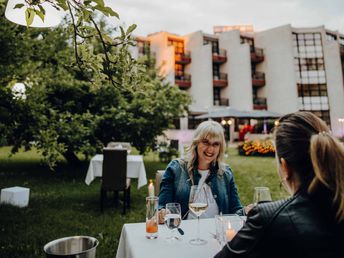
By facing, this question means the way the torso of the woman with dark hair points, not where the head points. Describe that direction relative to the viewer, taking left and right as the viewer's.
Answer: facing away from the viewer and to the left of the viewer

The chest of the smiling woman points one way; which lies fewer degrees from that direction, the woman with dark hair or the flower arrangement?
the woman with dark hair

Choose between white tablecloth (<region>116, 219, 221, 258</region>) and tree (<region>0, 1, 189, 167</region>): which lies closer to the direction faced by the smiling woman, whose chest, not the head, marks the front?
the white tablecloth

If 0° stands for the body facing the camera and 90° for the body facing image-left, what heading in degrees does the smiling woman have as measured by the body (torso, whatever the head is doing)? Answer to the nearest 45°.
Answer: approximately 0°

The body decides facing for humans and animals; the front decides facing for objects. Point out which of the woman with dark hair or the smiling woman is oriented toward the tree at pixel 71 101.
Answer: the woman with dark hair

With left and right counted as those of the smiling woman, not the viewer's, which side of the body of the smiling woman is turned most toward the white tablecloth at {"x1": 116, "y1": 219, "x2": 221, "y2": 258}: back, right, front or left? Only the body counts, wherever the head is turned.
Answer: front

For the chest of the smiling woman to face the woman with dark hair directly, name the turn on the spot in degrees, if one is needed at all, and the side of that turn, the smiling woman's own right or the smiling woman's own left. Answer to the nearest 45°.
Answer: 0° — they already face them

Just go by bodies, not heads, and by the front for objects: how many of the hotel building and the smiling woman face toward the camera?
2

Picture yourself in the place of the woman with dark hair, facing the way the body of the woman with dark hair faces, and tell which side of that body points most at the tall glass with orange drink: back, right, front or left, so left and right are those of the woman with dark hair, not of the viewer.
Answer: front

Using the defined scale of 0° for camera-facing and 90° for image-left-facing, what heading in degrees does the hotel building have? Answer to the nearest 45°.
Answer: approximately 0°

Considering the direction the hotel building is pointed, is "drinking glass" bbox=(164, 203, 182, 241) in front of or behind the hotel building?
in front

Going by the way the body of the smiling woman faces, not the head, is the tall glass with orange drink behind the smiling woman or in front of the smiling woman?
in front

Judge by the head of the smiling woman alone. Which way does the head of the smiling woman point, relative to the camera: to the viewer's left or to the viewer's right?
to the viewer's right

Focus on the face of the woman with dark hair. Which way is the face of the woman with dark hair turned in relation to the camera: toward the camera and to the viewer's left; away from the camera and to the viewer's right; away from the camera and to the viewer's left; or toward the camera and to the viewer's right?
away from the camera and to the viewer's left

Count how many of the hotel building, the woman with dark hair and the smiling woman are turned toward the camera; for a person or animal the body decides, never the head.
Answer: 2

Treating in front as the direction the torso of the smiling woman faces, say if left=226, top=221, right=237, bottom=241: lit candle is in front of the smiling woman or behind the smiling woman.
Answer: in front
